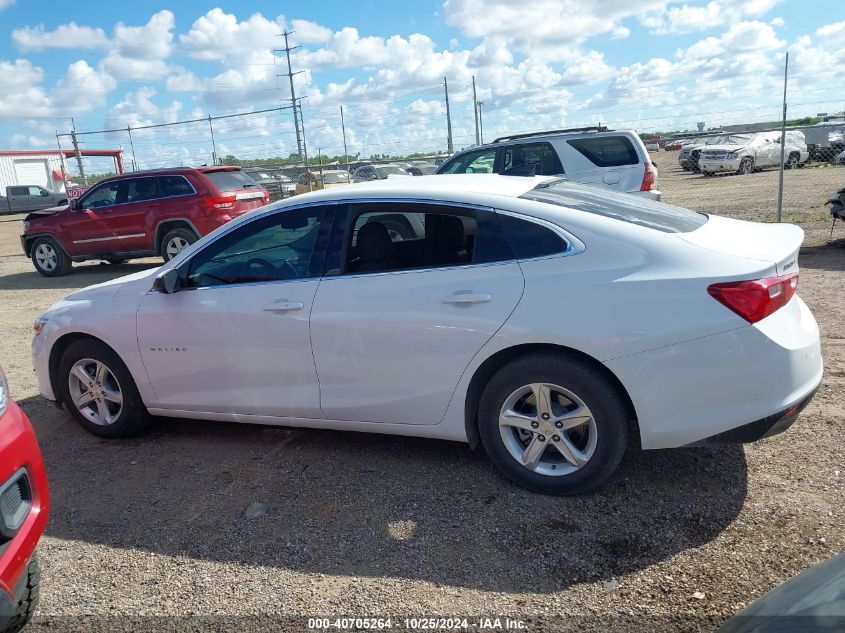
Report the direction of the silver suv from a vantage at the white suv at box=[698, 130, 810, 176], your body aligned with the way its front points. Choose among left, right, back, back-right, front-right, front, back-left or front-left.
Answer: front-left

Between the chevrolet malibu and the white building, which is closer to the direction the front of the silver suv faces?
the white building

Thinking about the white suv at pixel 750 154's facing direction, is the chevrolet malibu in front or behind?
in front

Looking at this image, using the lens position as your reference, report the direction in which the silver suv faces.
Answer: facing to the left of the viewer

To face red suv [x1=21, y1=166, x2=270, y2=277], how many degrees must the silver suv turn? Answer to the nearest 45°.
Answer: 0° — it already faces it

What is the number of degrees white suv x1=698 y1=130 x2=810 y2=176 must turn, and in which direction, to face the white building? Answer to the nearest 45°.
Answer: approximately 45° to its right

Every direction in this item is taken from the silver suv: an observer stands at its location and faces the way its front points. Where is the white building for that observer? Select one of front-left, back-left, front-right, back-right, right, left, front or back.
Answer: front-right

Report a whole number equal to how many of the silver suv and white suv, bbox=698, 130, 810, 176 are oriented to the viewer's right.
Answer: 0

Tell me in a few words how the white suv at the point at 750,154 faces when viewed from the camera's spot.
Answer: facing the viewer and to the left of the viewer
